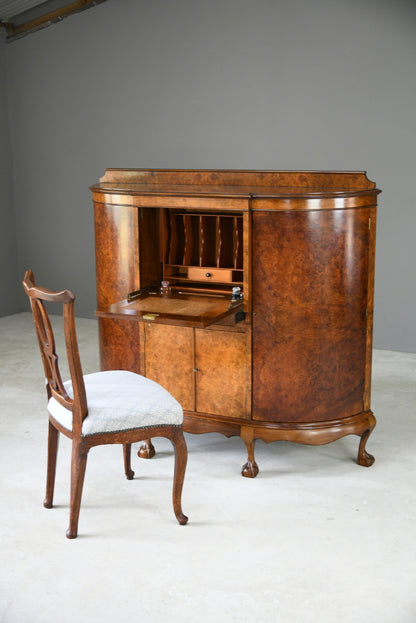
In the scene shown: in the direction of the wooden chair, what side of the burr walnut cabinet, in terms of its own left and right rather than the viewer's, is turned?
front

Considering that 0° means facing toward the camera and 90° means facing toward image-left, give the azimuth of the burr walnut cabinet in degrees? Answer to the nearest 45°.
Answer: approximately 45°
